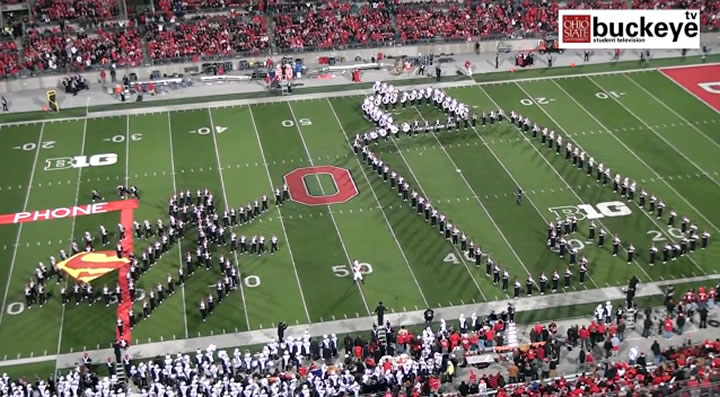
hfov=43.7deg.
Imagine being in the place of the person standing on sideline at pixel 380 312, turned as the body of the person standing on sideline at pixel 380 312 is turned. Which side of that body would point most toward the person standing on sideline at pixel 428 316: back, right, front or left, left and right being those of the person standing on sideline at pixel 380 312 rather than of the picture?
right

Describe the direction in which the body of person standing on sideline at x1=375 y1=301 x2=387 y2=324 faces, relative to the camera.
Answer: away from the camera

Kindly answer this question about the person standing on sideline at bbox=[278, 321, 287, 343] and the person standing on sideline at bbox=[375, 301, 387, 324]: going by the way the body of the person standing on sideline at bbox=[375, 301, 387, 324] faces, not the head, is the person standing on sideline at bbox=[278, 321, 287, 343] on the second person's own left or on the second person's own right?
on the second person's own left
